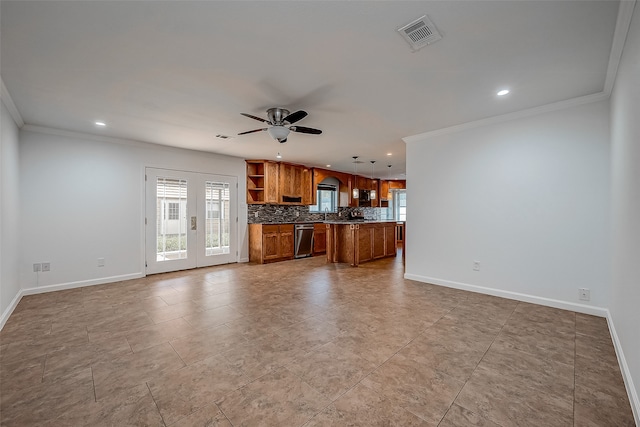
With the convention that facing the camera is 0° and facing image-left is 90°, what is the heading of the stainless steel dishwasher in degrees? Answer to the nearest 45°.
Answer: approximately 315°

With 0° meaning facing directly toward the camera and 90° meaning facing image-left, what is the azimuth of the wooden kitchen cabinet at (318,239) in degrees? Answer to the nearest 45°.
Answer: approximately 315°

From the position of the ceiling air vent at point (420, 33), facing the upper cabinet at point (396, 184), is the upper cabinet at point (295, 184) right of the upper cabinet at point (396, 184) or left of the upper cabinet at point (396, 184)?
left

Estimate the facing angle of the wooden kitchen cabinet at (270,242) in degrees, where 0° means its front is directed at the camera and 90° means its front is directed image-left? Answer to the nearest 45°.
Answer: approximately 315°

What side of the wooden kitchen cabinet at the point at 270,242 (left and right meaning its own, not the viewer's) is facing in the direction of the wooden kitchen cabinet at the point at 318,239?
left

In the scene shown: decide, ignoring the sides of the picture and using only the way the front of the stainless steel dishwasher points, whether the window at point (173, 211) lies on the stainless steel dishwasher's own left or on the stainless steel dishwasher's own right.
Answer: on the stainless steel dishwasher's own right

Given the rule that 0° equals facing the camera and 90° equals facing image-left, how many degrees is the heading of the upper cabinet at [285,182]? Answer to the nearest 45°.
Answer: approximately 315°

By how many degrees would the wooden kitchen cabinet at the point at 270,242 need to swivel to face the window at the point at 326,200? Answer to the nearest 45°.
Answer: approximately 90° to its left

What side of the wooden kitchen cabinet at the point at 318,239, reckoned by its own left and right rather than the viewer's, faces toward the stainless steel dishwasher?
right
